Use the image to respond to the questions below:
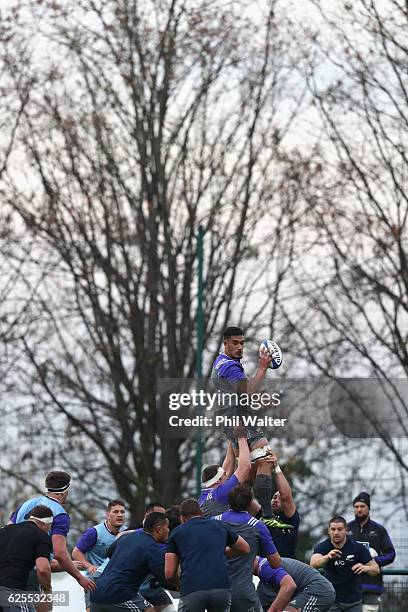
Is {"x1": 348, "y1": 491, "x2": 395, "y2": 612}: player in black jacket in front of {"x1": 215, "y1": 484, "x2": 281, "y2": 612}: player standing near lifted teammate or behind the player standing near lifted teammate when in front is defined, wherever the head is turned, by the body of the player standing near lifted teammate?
in front

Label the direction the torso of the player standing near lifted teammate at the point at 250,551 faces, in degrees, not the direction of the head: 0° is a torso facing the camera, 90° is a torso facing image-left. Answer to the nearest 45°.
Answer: approximately 180°

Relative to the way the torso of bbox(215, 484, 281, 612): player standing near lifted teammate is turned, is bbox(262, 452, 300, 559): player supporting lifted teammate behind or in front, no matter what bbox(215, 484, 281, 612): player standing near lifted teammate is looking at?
in front
